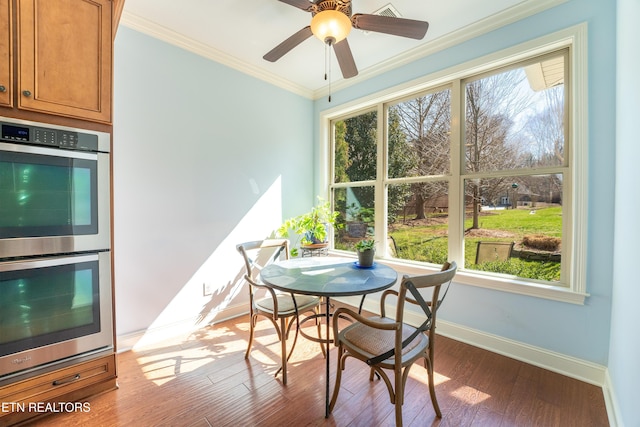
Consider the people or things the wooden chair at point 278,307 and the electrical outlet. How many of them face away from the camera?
0

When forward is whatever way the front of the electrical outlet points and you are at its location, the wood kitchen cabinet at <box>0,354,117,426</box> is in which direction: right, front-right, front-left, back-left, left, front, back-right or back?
right

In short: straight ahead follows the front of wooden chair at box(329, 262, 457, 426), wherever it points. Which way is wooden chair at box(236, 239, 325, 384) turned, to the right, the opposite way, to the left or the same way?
the opposite way

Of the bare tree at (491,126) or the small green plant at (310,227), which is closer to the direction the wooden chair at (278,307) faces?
the bare tree

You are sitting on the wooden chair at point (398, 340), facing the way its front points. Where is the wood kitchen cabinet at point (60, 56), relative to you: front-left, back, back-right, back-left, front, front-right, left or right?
front-left

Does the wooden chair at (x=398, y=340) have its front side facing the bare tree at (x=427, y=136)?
no

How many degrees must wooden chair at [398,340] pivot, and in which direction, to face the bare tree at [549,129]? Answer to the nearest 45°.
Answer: approximately 90° to its right

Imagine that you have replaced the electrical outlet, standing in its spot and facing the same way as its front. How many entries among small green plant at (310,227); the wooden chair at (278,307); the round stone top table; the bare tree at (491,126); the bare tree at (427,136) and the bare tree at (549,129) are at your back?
0

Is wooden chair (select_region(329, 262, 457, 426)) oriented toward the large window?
no

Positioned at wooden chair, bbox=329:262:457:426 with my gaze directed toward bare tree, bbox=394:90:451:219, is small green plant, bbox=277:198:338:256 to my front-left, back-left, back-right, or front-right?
front-left

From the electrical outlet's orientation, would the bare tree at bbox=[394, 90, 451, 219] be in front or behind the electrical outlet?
in front

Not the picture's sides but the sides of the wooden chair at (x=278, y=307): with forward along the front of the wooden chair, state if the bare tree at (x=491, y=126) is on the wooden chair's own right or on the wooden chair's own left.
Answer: on the wooden chair's own left

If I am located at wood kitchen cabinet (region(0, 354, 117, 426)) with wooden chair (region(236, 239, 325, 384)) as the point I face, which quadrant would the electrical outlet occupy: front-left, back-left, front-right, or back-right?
front-left

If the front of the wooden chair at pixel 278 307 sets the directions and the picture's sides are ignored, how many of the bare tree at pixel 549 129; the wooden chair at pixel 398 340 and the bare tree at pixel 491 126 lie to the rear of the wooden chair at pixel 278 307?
0

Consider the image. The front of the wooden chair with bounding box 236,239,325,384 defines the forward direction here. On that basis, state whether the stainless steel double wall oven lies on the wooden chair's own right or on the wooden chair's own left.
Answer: on the wooden chair's own right

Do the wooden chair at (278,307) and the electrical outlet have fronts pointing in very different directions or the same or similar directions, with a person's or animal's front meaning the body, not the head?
same or similar directions

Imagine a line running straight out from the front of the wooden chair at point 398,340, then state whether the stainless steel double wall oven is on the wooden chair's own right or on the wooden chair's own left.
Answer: on the wooden chair's own left

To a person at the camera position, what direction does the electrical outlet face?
facing the viewer and to the right of the viewer

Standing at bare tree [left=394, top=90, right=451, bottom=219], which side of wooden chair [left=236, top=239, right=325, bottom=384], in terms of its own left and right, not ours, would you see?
left
